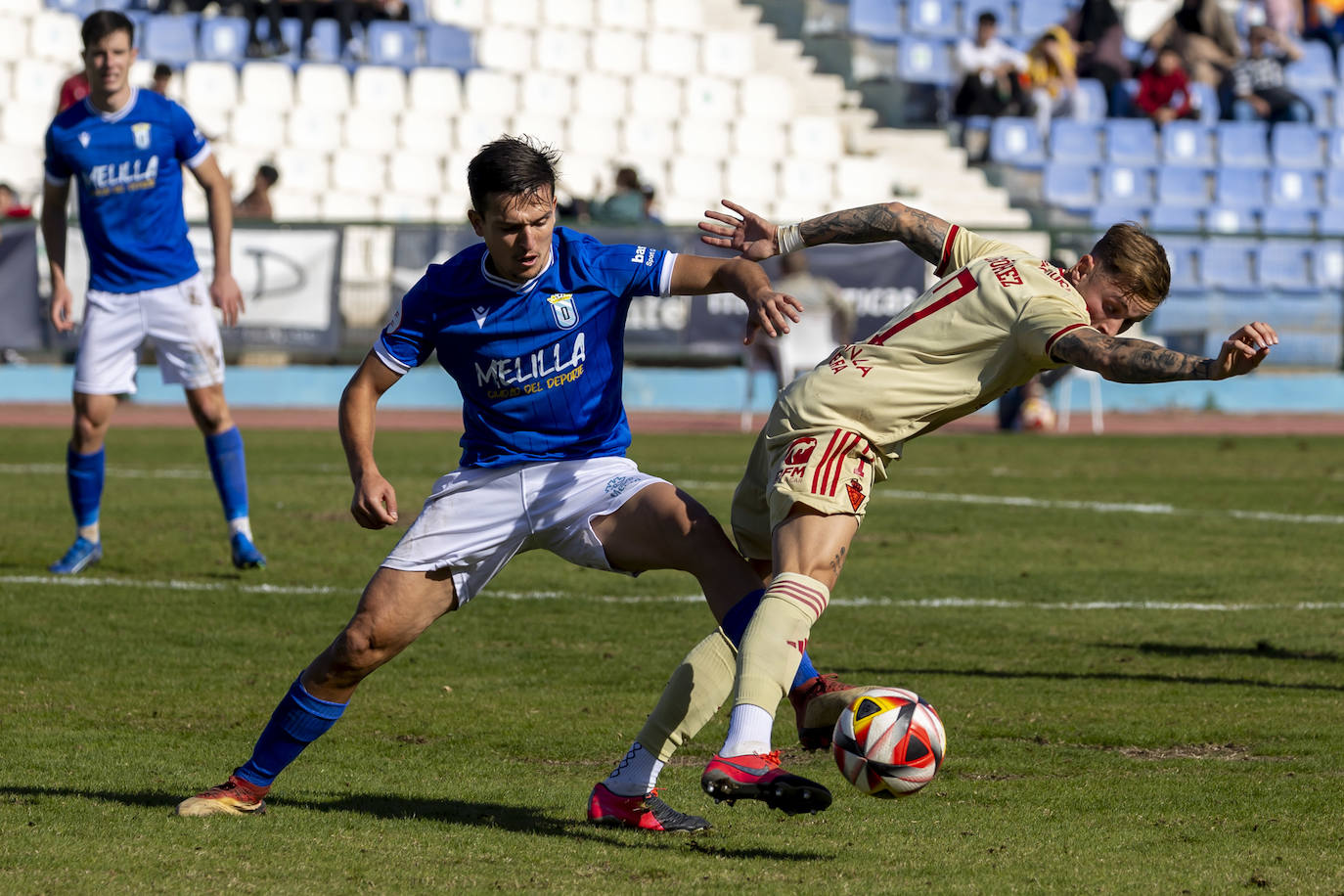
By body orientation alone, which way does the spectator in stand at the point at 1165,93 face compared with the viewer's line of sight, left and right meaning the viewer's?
facing the viewer

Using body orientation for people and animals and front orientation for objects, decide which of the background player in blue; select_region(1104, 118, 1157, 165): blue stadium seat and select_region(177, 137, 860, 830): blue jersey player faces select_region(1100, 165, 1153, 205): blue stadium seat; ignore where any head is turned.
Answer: select_region(1104, 118, 1157, 165): blue stadium seat

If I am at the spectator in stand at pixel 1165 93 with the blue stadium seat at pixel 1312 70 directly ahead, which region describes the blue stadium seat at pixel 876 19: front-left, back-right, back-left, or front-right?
back-left

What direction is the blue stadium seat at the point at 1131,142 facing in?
toward the camera

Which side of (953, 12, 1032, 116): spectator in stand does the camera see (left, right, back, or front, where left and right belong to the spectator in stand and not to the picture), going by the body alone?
front

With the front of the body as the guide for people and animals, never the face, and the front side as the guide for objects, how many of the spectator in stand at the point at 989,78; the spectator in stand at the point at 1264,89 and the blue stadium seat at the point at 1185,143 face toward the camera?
3

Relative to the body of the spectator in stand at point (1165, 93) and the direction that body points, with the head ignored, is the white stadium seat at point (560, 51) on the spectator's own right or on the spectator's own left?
on the spectator's own right

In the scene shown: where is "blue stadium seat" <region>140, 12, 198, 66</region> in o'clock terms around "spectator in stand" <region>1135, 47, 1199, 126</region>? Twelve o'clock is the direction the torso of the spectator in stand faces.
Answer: The blue stadium seat is roughly at 2 o'clock from the spectator in stand.

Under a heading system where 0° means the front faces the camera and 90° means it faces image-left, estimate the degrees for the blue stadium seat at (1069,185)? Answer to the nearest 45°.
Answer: approximately 0°

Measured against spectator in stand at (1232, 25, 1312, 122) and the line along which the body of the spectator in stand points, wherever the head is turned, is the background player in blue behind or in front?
in front

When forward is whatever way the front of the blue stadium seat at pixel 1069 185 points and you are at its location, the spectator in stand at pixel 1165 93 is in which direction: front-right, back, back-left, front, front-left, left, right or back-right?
back-left

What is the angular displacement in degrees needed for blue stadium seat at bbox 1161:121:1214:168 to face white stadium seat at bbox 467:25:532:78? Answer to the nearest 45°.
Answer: approximately 90° to its right
